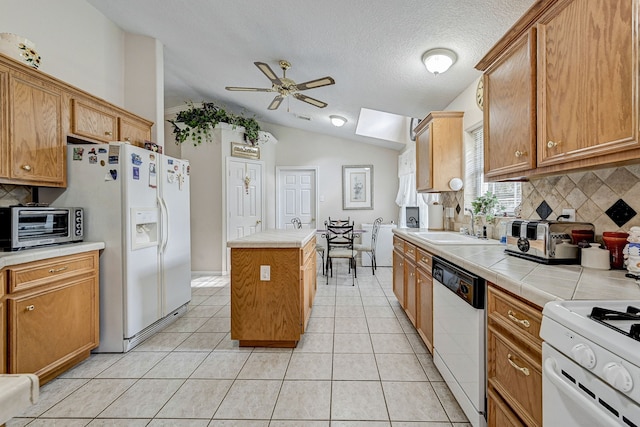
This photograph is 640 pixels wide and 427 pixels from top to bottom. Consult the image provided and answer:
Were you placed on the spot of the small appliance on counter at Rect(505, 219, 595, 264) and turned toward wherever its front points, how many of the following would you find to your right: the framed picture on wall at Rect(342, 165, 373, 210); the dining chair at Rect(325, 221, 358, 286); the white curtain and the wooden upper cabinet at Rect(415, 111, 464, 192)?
4

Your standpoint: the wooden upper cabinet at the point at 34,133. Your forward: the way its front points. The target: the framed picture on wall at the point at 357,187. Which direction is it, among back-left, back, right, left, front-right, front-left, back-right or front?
front-left

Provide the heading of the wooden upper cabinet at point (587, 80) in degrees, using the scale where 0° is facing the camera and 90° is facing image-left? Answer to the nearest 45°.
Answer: approximately 45°

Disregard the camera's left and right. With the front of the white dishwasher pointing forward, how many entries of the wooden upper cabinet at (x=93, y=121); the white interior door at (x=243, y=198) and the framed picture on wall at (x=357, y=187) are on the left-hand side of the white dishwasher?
0

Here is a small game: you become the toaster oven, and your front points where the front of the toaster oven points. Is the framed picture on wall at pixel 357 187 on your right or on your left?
on your left

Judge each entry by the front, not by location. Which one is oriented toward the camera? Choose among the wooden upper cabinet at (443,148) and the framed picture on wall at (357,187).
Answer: the framed picture on wall

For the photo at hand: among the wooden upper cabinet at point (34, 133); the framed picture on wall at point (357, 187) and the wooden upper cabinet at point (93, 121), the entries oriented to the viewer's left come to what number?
0

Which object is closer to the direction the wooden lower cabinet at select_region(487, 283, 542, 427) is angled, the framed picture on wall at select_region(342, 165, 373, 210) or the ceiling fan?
the ceiling fan

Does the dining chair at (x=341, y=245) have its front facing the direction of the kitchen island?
no

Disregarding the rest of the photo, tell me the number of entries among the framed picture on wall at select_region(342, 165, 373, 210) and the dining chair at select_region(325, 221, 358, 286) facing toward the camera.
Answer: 1

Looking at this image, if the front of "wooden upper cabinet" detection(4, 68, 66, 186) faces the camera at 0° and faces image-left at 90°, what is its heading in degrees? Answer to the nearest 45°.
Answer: approximately 315°

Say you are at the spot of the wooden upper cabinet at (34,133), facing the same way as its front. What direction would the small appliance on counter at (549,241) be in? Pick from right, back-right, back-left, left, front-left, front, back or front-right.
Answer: front

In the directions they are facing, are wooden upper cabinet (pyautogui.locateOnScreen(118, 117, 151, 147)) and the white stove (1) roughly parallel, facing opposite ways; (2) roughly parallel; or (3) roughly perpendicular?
roughly parallel, facing opposite ways

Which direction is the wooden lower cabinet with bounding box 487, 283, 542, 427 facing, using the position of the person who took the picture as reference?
facing the viewer and to the left of the viewer

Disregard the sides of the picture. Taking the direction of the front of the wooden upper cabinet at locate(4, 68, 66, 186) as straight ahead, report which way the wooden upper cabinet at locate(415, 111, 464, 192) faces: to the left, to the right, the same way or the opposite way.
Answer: the opposite way

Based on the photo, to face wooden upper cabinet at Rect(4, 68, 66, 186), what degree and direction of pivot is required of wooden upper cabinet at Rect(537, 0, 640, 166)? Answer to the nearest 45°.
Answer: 0° — it already faces it

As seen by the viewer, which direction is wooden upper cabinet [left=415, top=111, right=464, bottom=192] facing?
to the viewer's left

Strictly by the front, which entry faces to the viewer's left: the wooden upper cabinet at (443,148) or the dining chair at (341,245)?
the wooden upper cabinet

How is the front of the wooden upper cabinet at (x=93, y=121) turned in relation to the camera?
facing the viewer and to the right of the viewer

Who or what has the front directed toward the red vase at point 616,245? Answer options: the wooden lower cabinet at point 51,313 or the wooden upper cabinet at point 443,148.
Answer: the wooden lower cabinet

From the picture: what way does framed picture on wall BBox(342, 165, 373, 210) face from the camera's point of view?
toward the camera

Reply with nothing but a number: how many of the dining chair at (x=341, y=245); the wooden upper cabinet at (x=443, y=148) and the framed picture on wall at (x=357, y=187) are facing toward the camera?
1

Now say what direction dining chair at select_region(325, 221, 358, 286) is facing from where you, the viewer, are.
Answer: facing away from the viewer
